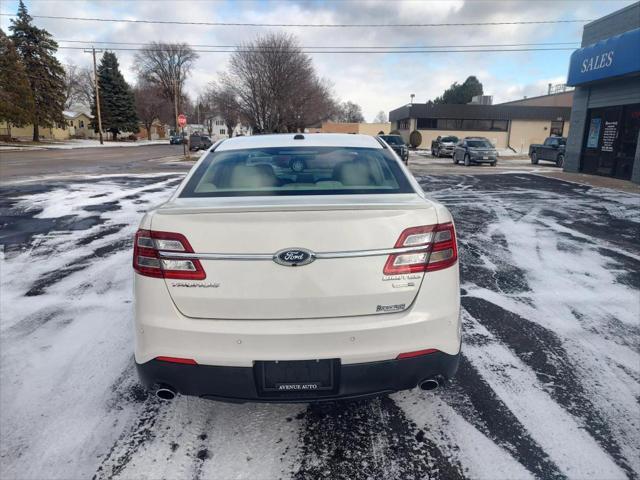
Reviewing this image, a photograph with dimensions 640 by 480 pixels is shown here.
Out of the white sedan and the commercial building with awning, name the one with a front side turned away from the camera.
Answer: the white sedan

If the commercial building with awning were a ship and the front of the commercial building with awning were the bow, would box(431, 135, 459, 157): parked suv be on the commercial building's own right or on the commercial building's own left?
on the commercial building's own right

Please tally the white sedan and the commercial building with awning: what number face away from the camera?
1

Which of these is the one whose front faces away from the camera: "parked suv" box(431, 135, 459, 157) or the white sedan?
the white sedan

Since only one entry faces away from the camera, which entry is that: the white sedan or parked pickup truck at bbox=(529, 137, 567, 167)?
the white sedan

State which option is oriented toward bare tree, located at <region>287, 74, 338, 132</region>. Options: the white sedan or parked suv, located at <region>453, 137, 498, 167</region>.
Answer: the white sedan

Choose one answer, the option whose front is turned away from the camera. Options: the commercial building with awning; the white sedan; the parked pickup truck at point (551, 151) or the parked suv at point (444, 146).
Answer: the white sedan

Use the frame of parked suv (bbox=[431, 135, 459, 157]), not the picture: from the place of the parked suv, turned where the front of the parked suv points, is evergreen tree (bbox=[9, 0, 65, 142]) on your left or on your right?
on your right

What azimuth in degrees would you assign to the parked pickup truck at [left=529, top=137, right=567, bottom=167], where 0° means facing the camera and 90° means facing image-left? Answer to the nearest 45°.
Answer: approximately 45°

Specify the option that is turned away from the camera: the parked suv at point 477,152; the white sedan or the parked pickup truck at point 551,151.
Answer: the white sedan

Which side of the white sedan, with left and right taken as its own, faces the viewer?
back
